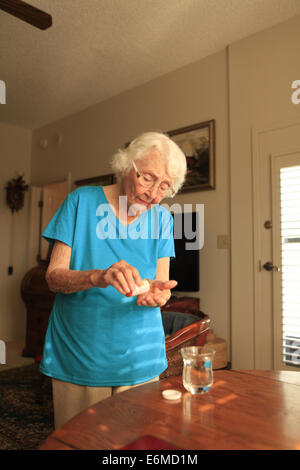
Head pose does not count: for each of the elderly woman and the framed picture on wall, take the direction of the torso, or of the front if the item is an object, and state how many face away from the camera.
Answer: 0

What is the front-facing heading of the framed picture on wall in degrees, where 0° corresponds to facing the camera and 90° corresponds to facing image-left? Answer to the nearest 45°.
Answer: approximately 45°

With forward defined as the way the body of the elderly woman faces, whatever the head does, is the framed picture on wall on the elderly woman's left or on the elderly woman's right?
on the elderly woman's left

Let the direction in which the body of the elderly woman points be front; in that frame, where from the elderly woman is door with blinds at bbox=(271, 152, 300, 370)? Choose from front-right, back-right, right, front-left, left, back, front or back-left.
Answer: left

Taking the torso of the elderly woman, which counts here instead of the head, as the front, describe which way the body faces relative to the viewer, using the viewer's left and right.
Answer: facing the viewer and to the right of the viewer

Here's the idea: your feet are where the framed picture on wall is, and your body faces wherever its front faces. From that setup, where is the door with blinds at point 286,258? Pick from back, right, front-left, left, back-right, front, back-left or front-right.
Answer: left

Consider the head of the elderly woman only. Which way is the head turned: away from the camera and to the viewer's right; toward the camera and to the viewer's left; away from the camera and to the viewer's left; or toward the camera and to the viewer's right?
toward the camera and to the viewer's right

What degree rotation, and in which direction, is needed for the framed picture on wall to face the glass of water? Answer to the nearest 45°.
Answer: approximately 45° to its left
